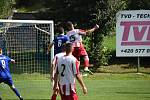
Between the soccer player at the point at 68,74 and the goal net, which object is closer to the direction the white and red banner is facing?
the soccer player

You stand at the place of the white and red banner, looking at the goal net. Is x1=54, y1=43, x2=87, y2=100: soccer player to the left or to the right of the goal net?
left

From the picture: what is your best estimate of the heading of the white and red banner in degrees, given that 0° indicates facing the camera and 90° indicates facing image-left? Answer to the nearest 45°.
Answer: approximately 0°

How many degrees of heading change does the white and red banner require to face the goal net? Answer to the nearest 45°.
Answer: approximately 45° to its right

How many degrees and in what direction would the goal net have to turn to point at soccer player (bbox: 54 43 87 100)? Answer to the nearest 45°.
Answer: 0° — it already faces them

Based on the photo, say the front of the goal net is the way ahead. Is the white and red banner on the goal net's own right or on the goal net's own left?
on the goal net's own left

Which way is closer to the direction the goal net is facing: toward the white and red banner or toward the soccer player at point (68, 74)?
the soccer player

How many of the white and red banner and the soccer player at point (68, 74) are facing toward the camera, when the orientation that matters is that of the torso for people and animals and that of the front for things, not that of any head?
1

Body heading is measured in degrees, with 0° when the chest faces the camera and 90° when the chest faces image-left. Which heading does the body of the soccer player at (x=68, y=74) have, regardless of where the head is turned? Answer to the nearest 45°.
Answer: approximately 225°
